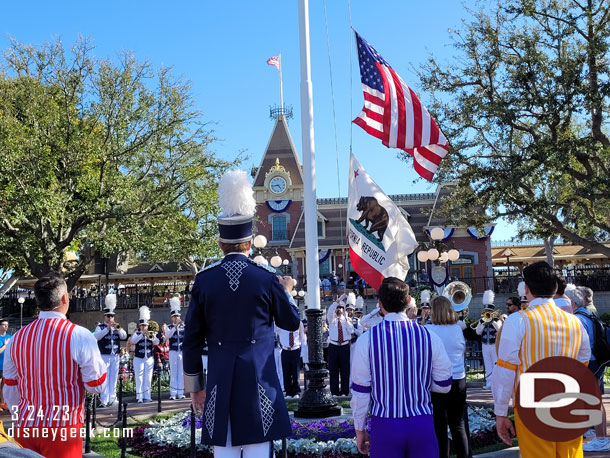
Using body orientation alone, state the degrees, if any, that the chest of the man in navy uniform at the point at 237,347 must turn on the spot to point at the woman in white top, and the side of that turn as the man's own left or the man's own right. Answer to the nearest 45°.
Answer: approximately 45° to the man's own right

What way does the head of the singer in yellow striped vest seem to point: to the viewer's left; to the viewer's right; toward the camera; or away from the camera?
away from the camera

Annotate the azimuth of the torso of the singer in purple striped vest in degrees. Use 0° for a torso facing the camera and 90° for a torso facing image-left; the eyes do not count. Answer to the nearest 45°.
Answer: approximately 180°

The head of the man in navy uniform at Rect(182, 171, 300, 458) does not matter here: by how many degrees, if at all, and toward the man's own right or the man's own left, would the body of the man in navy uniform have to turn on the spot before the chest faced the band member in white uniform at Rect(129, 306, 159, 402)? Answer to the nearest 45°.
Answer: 0° — they already face them

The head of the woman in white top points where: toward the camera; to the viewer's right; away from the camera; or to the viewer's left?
away from the camera

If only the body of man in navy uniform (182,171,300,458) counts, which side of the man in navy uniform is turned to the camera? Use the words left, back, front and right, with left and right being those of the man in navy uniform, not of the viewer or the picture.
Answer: back

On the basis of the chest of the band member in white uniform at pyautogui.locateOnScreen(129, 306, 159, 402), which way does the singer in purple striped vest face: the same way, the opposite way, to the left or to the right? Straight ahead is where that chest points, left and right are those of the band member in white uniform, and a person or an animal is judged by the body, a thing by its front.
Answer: the opposite way

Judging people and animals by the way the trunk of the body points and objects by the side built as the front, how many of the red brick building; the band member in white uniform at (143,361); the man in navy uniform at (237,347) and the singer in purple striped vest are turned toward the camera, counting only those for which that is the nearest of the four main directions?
2

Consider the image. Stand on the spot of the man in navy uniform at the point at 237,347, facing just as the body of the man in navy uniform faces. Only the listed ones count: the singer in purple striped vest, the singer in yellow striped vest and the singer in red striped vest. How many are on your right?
2

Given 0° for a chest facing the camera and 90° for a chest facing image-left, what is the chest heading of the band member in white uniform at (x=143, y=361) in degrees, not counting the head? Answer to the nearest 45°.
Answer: approximately 0°
